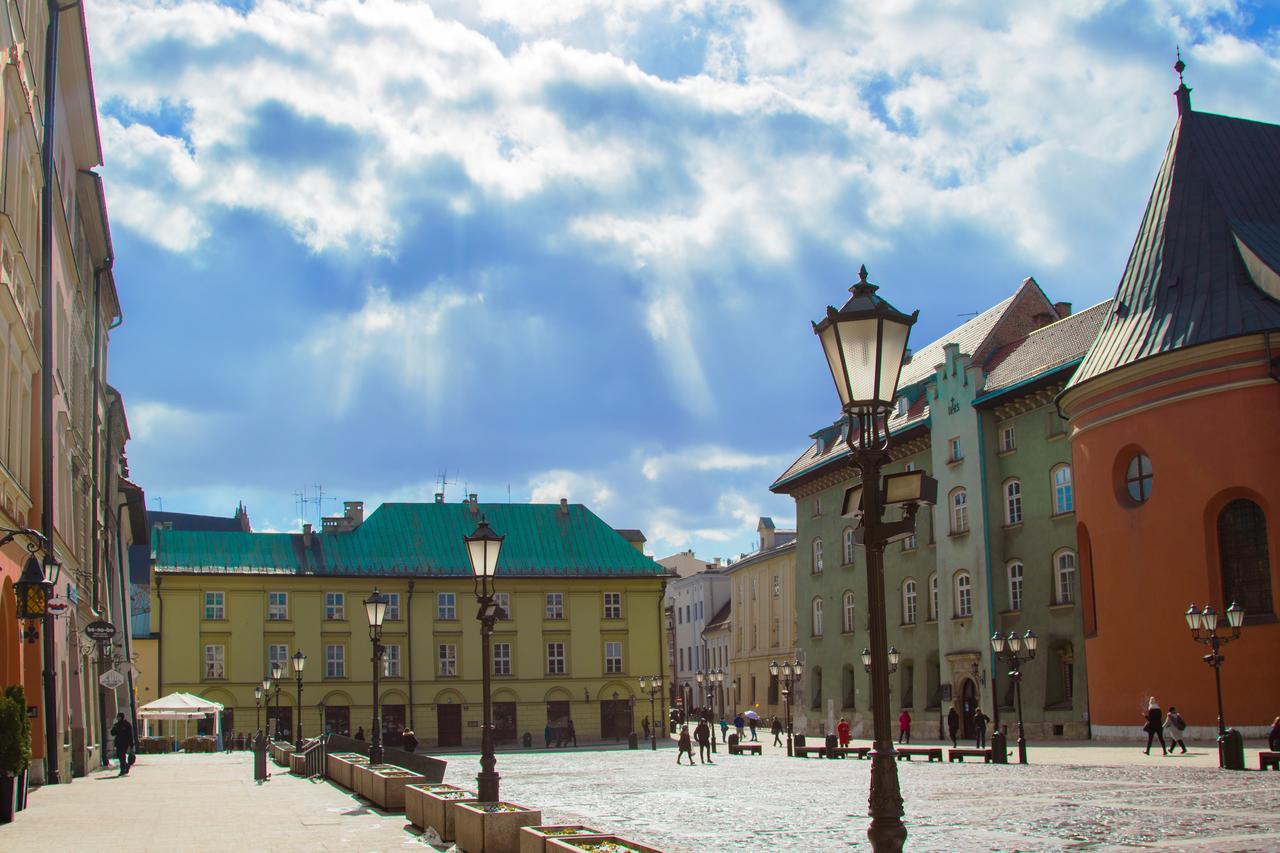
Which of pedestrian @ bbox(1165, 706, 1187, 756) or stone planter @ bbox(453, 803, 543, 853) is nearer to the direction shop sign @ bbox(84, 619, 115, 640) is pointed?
the stone planter

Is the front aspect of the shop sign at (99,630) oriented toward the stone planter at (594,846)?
yes

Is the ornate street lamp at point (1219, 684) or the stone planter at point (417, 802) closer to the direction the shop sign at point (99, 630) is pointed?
the stone planter

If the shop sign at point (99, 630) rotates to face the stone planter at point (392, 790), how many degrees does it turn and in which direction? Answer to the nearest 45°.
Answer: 0° — it already faces it

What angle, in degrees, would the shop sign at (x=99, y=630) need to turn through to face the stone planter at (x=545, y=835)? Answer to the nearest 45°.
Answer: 0° — it already faces it

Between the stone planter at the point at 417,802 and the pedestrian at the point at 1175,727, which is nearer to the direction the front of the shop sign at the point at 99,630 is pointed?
the stone planter

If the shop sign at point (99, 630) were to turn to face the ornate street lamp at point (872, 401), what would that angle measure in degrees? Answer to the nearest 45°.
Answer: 0° — it already faces it

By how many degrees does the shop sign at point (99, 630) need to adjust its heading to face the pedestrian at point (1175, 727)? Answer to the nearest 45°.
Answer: approximately 90° to its left

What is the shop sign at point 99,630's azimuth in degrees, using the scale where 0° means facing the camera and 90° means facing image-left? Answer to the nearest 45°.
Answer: approximately 0°
